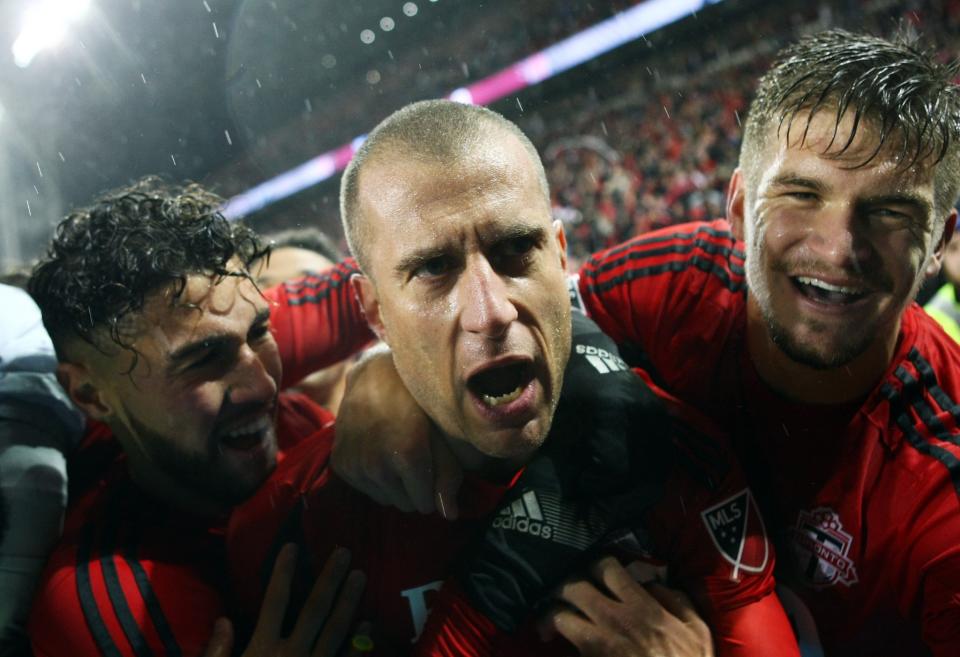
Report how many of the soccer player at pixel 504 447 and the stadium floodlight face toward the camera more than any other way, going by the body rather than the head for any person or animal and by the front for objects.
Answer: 2

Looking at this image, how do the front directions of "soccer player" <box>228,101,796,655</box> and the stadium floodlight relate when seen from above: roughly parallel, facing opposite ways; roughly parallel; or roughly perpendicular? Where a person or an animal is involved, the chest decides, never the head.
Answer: roughly parallel

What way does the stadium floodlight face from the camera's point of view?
toward the camera

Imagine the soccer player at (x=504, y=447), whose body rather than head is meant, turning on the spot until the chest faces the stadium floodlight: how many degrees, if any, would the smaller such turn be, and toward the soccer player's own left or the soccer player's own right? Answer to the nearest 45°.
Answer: approximately 135° to the soccer player's own right

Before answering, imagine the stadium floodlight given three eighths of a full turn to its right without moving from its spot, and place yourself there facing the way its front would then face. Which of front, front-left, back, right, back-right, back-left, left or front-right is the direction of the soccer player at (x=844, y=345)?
back

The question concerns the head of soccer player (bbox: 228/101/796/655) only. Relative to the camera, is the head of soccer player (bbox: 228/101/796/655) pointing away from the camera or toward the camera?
toward the camera

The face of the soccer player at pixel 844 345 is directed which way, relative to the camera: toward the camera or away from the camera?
toward the camera

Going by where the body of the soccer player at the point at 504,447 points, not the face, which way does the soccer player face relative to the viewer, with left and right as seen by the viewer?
facing the viewer
